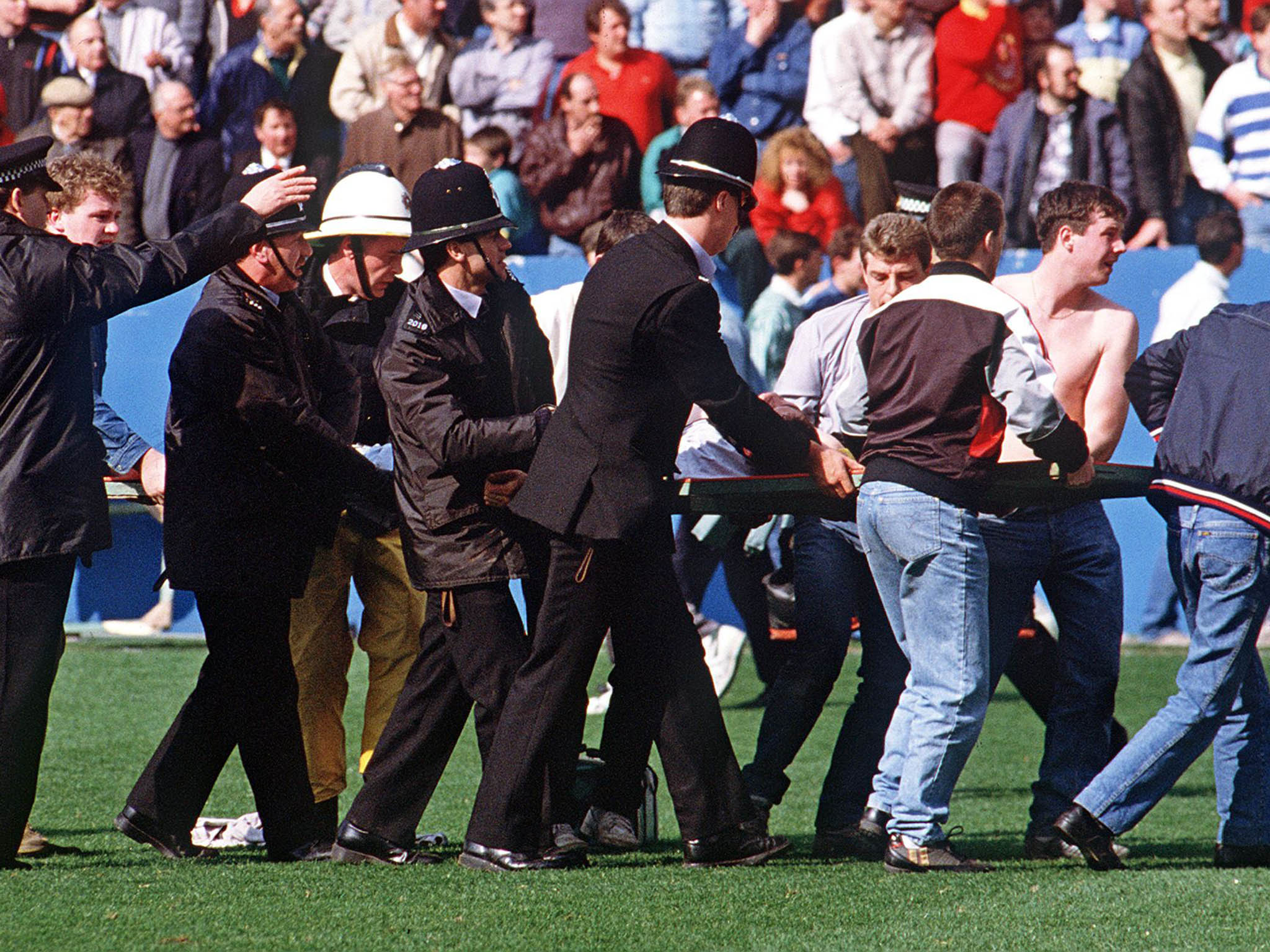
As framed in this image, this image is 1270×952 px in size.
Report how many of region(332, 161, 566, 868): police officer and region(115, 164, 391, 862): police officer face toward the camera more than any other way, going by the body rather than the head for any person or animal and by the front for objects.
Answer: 0

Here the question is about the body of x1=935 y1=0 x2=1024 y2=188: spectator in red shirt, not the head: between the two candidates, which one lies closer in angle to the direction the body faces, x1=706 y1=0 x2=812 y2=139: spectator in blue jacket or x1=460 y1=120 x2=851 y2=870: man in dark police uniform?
the man in dark police uniform

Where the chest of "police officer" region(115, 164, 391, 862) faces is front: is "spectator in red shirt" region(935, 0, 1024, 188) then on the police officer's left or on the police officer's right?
on the police officer's left

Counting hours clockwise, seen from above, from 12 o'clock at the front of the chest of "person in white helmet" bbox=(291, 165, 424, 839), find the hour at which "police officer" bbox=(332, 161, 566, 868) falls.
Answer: "police officer" bbox=(332, 161, 566, 868) is roughly at 1 o'clock from "person in white helmet" bbox=(291, 165, 424, 839).

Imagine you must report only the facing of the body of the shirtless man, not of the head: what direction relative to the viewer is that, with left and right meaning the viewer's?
facing the viewer and to the right of the viewer

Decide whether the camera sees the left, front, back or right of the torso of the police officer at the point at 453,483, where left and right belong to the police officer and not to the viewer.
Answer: right

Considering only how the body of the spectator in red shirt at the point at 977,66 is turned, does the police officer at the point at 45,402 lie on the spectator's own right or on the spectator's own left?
on the spectator's own right

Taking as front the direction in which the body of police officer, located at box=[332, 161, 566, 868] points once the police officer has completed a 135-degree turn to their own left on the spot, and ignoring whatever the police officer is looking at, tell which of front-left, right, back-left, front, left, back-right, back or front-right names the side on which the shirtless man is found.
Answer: back-right

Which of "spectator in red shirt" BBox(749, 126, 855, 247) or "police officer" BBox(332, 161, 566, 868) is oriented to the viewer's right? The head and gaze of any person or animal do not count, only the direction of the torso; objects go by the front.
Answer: the police officer

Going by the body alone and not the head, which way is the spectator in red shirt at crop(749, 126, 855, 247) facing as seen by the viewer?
toward the camera

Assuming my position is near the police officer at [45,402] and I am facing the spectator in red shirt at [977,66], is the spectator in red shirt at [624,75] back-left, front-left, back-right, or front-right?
front-left
